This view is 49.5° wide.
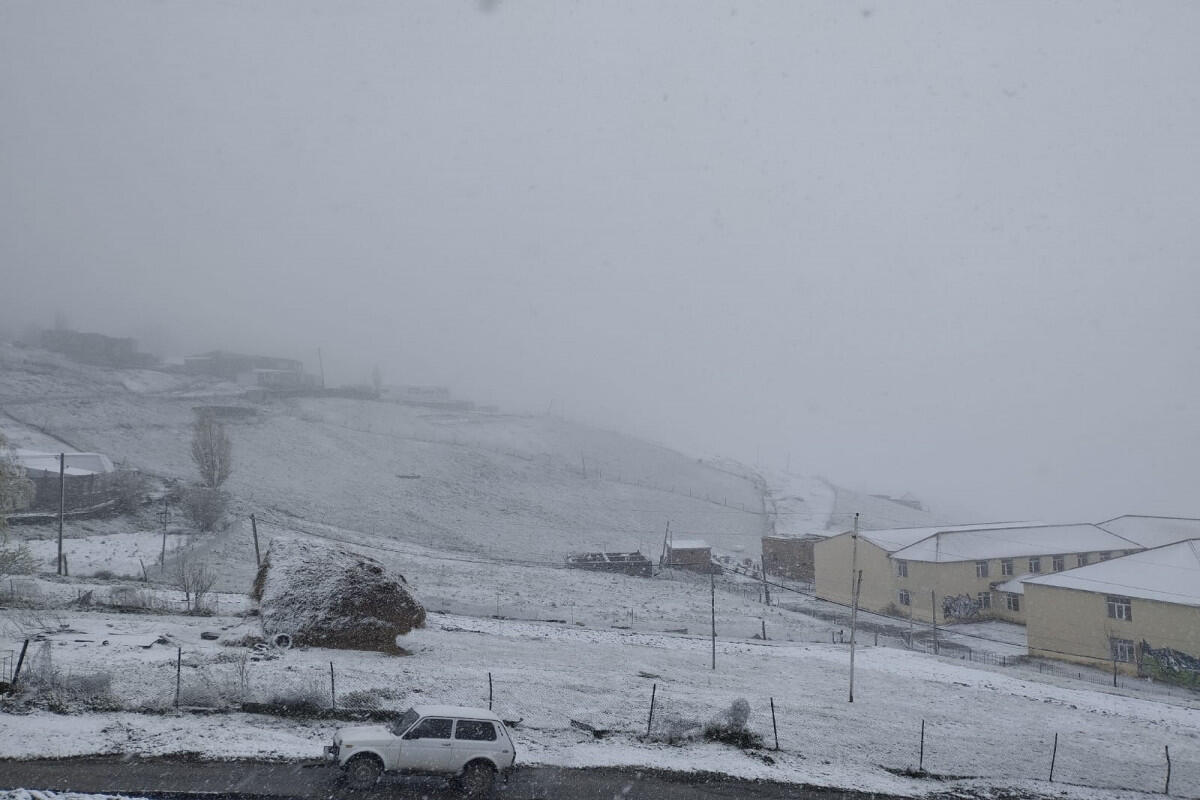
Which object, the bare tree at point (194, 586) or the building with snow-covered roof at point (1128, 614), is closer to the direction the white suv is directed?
the bare tree

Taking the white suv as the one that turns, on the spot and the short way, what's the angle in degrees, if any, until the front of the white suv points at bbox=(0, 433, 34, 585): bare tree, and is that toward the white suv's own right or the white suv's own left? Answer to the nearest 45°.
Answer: approximately 45° to the white suv's own right

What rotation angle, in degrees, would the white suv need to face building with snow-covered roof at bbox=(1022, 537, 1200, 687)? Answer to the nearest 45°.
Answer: approximately 135° to its right

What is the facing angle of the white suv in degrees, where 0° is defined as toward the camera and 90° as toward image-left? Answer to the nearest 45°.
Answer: approximately 90°

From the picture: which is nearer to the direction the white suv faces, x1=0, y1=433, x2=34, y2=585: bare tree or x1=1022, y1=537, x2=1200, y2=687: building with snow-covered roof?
the bare tree

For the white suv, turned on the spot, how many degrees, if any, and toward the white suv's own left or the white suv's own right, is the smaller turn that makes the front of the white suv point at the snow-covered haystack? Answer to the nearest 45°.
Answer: approximately 90° to the white suv's own right
